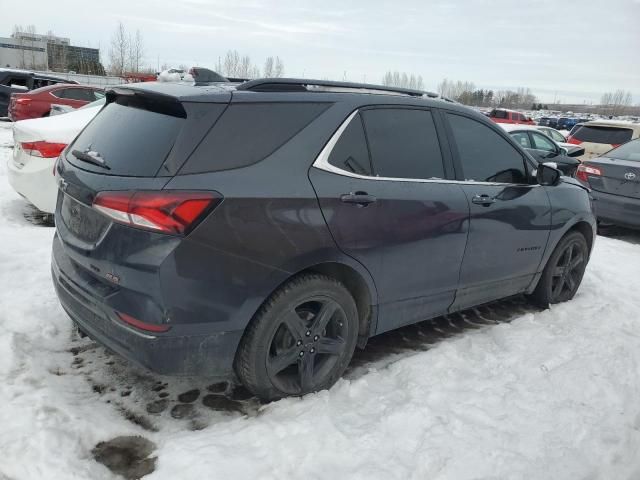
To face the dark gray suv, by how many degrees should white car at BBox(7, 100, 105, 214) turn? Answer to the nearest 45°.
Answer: approximately 135° to its right

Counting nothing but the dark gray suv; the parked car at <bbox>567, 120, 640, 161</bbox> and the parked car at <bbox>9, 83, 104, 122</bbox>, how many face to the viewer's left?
0

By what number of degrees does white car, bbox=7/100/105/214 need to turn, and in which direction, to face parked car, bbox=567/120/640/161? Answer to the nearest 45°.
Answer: approximately 45° to its right

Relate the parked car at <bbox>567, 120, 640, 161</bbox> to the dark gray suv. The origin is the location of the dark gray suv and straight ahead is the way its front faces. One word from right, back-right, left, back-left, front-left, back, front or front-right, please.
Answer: front

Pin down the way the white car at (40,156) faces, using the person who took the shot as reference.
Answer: facing away from the viewer and to the right of the viewer

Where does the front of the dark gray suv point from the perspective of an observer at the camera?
facing away from the viewer and to the right of the viewer

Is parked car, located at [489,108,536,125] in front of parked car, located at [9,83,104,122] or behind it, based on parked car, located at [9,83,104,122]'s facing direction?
in front

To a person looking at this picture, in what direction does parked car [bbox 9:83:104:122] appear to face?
facing away from the viewer and to the right of the viewer

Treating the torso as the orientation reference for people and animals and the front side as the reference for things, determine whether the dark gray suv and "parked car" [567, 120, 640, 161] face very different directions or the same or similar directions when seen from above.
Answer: same or similar directions

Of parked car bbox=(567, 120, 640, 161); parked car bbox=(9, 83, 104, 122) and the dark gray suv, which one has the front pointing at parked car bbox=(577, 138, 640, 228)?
the dark gray suv

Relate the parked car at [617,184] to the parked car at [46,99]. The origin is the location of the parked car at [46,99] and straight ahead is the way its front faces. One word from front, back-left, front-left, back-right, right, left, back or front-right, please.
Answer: right

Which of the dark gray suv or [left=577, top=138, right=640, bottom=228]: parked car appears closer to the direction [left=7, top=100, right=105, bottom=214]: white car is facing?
the parked car

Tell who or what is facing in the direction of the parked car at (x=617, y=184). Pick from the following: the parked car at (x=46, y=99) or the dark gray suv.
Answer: the dark gray suv

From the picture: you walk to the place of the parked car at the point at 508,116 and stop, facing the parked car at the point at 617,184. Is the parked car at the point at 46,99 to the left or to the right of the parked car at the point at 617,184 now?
right

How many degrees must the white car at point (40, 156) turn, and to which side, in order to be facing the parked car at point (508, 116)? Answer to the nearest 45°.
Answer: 0° — it already faces it

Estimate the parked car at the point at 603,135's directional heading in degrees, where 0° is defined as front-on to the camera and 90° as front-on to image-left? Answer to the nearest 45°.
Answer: approximately 180°

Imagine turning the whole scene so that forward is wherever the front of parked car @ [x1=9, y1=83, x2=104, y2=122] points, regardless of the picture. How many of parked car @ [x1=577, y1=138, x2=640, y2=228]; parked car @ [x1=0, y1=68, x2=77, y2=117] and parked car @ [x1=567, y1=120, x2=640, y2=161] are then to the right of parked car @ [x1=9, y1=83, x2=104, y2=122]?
2
